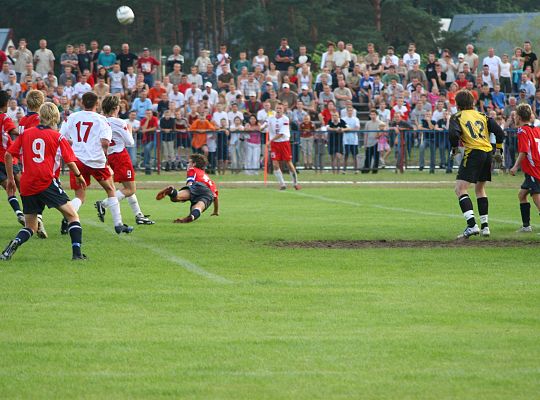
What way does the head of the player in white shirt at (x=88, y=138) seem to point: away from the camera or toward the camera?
away from the camera

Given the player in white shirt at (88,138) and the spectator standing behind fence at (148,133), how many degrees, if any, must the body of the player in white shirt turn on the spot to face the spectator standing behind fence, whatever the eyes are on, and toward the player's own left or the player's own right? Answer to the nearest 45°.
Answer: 0° — they already face them

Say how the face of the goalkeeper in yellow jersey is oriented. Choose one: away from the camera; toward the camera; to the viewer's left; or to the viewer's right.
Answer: away from the camera

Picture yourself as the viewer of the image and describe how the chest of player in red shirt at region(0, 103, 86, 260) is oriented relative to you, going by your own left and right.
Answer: facing away from the viewer and to the right of the viewer

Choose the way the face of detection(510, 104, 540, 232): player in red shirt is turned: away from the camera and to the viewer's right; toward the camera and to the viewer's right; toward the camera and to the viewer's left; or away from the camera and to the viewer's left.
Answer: away from the camera and to the viewer's left
